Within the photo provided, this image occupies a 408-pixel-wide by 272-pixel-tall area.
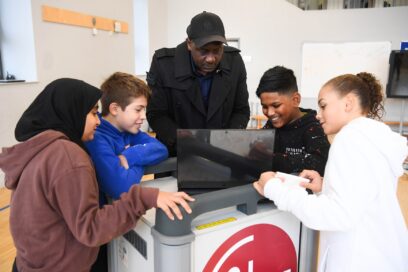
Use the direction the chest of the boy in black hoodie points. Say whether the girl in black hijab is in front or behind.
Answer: in front

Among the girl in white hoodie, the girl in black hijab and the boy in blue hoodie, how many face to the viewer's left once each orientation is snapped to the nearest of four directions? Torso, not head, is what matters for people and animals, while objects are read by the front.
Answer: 1

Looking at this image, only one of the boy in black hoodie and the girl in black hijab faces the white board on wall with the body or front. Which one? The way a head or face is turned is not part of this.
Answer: the girl in black hijab

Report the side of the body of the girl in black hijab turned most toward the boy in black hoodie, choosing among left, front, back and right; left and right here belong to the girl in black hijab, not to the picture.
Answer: front

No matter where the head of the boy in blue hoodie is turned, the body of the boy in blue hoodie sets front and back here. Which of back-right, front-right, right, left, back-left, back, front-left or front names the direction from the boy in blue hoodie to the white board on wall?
left

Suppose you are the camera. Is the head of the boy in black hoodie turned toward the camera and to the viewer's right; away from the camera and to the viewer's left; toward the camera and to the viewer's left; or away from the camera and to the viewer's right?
toward the camera and to the viewer's left

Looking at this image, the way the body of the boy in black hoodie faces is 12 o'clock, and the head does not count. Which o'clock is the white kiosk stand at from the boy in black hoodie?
The white kiosk stand is roughly at 11 o'clock from the boy in black hoodie.

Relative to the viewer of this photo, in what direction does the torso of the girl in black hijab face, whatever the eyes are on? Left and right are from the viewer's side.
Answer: facing away from the viewer and to the right of the viewer

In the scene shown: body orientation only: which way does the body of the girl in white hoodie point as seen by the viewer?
to the viewer's left

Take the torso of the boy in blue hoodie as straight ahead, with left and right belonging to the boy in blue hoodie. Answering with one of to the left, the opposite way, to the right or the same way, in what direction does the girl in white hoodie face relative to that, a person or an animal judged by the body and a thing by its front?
the opposite way

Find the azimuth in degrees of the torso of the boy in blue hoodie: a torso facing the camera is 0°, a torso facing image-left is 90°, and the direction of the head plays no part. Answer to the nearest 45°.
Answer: approximately 315°

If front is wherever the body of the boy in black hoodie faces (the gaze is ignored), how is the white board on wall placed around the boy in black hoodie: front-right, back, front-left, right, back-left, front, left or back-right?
back-right
